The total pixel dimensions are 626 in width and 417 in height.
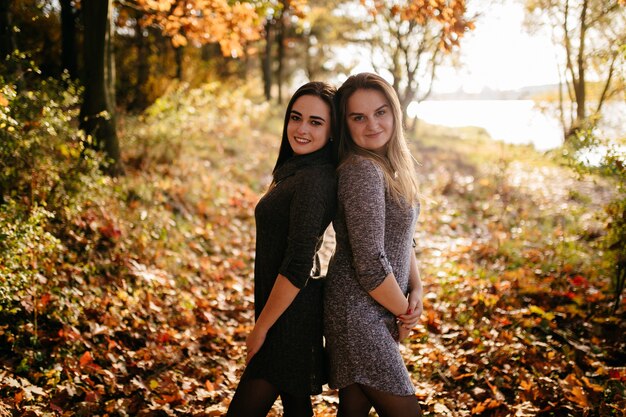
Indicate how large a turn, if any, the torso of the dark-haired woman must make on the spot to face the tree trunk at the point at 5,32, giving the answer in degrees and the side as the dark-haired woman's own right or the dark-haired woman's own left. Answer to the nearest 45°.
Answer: approximately 45° to the dark-haired woman's own right

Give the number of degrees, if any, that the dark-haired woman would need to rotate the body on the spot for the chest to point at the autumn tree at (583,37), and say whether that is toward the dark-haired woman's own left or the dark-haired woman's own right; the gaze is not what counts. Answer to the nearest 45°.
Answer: approximately 135° to the dark-haired woman's own right

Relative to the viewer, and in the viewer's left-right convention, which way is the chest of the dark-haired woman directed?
facing to the left of the viewer
